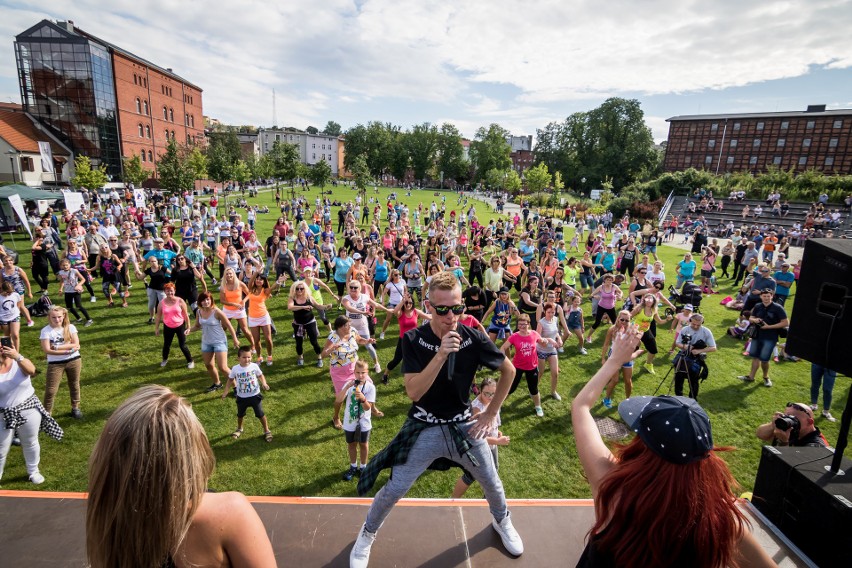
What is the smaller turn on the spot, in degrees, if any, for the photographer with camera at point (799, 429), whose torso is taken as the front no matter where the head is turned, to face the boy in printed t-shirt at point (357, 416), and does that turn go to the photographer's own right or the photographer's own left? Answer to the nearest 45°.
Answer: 0° — they already face them

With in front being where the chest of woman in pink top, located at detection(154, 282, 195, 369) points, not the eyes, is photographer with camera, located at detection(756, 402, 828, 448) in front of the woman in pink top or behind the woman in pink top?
in front

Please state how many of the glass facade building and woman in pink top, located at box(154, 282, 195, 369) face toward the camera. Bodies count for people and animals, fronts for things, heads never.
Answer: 2

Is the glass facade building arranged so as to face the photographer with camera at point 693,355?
yes

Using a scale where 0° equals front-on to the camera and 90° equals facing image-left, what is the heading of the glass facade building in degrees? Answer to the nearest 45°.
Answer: approximately 0°

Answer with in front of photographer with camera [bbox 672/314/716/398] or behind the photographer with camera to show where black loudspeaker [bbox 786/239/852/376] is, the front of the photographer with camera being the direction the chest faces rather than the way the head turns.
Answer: in front

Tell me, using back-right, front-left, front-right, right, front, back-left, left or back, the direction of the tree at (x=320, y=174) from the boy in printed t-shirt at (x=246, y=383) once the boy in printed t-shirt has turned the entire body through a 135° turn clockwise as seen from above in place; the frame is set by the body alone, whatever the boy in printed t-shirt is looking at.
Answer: front-right

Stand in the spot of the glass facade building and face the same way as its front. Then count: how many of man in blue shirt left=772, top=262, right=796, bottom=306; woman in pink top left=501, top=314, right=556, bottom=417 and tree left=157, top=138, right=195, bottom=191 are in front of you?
3

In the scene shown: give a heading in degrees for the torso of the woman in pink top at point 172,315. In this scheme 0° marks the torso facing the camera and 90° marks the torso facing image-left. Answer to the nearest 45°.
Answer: approximately 0°
